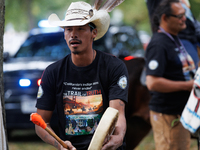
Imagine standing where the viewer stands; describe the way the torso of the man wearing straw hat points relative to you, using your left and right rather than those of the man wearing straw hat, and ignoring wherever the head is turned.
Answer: facing the viewer

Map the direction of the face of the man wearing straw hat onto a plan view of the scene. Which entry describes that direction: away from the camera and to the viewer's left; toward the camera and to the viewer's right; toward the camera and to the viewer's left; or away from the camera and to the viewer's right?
toward the camera and to the viewer's left

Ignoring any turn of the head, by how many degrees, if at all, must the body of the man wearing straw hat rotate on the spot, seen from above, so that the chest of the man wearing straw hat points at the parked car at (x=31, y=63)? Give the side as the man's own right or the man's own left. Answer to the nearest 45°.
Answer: approximately 180°

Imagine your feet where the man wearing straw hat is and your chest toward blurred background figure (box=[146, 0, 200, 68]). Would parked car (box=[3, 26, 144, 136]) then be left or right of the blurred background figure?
left

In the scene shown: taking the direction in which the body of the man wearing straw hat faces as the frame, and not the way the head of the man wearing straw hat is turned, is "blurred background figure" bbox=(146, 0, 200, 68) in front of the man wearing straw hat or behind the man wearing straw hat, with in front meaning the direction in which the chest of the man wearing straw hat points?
behind

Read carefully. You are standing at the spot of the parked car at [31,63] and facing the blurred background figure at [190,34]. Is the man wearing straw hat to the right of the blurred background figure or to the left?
right
